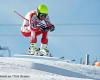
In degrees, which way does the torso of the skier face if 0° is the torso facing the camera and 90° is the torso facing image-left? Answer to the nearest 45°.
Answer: approximately 315°
